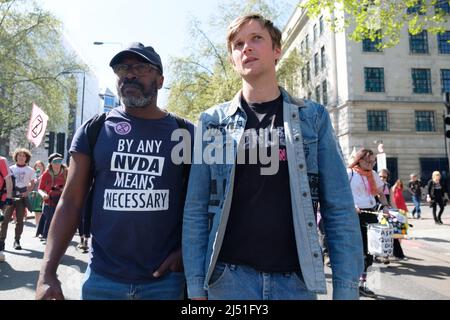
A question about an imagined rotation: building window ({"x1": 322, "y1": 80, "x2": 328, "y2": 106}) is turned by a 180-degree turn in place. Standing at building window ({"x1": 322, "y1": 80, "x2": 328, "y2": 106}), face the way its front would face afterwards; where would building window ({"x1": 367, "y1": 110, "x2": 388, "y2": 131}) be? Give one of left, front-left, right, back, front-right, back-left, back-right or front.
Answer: right

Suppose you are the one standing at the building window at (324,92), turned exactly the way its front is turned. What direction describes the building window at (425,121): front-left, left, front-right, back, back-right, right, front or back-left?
back-left

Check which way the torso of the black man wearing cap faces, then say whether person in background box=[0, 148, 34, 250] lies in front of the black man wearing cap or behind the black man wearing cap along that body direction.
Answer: behind

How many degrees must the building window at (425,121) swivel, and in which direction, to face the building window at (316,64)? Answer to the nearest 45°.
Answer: approximately 90° to its right

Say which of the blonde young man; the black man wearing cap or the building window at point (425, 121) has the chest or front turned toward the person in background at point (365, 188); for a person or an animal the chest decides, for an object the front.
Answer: the building window

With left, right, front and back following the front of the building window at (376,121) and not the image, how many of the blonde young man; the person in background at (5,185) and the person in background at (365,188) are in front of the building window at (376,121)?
3

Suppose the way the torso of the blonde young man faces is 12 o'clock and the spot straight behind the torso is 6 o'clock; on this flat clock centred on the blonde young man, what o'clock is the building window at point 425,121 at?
The building window is roughly at 7 o'clock from the blonde young man.

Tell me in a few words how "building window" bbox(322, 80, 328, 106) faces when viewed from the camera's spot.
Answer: facing the viewer and to the left of the viewer

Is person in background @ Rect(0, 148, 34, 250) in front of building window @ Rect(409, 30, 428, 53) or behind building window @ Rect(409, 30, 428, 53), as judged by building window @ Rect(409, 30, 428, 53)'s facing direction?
in front

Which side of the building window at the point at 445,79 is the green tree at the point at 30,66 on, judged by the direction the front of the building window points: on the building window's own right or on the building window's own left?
on the building window's own right

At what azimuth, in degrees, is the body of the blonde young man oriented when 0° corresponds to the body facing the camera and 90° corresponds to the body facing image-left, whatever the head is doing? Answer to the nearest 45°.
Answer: approximately 0°

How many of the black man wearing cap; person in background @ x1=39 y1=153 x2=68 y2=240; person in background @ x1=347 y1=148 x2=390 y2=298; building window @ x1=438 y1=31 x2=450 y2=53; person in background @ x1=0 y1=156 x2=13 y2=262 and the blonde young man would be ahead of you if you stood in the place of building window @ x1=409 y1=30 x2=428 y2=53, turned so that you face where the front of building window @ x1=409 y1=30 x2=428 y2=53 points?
5
